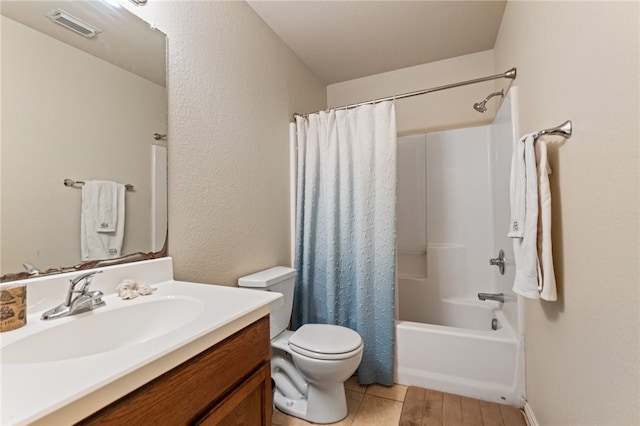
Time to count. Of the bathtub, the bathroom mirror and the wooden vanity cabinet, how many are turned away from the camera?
0

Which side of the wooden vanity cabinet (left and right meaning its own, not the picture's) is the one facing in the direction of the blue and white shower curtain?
left

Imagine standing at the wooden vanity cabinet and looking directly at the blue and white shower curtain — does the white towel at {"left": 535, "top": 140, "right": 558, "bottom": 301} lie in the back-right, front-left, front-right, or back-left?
front-right

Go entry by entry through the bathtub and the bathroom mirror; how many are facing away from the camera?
0

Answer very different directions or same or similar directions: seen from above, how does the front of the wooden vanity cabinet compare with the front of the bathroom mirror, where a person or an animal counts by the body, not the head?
same or similar directions

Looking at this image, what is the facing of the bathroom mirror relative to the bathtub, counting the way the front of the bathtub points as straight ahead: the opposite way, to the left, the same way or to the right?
to the left

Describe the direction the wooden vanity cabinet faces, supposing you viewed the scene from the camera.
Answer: facing the viewer and to the right of the viewer

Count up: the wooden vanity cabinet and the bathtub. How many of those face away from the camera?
0

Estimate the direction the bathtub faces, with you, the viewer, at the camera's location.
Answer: facing the viewer

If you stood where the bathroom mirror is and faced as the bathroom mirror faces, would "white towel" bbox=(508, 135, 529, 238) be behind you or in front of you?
in front

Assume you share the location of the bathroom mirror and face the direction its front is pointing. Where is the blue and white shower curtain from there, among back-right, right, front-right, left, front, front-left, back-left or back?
front-left

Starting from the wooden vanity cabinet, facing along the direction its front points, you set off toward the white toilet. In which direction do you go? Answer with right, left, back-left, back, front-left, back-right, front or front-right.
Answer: left
